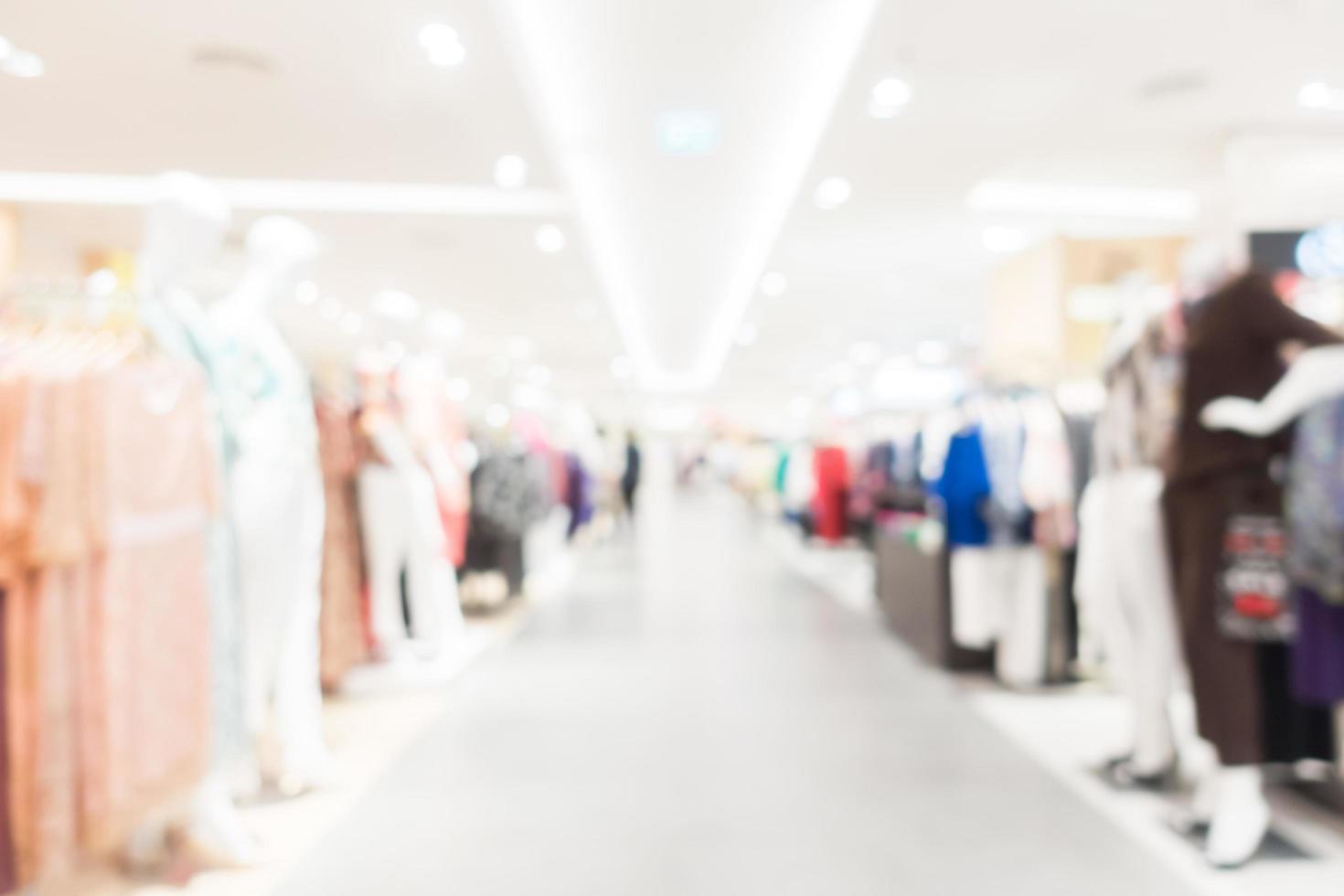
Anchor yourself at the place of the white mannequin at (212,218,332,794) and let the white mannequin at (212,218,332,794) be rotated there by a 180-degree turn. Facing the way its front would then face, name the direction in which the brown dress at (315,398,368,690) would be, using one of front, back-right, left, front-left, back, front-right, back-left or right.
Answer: front-right

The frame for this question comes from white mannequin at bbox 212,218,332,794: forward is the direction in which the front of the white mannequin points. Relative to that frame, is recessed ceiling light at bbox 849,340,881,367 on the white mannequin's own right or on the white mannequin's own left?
on the white mannequin's own left

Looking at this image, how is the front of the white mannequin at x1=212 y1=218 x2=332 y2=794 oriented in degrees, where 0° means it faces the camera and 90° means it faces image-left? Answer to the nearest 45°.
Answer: approximately 315°

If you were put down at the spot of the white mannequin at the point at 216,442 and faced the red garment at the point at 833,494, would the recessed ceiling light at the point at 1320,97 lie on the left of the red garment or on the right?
right

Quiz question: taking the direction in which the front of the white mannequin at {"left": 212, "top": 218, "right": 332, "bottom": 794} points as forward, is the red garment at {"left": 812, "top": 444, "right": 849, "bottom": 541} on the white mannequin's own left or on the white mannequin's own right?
on the white mannequin's own left

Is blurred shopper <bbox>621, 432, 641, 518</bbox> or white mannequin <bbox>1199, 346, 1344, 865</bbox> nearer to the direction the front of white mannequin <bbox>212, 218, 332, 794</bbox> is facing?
the white mannequin

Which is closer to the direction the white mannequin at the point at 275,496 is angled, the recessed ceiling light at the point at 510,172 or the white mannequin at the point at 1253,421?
the white mannequin

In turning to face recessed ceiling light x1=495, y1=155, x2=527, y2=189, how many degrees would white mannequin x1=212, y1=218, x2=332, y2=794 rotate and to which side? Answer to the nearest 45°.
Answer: approximately 90° to its left

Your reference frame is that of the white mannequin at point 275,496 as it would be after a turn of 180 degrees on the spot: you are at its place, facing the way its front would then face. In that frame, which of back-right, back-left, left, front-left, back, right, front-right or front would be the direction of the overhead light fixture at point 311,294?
front-right

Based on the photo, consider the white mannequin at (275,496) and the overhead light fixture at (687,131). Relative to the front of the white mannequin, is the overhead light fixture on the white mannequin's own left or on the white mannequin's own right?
on the white mannequin's own left

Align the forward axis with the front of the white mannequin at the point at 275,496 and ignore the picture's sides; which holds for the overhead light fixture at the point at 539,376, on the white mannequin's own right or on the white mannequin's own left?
on the white mannequin's own left

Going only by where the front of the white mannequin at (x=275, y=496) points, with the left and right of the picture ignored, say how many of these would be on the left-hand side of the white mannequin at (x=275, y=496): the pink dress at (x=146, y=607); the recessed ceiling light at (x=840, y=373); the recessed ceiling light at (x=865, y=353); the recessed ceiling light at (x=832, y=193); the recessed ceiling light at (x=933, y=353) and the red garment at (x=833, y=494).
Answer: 5

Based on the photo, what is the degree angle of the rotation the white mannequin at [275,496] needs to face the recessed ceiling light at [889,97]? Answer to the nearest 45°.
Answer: approximately 45° to its left

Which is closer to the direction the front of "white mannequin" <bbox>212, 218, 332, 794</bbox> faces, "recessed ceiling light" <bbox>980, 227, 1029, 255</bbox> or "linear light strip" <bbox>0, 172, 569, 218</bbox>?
the recessed ceiling light
